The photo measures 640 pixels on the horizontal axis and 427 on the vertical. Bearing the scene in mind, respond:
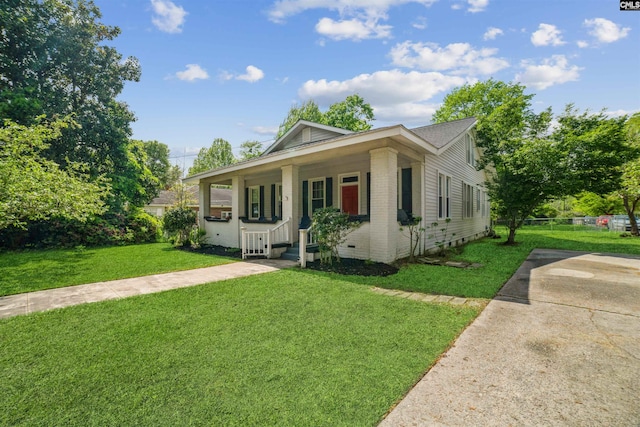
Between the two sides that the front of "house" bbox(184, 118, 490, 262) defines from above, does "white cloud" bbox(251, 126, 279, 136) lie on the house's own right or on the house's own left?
on the house's own right

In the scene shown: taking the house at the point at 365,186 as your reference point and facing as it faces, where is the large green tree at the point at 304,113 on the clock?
The large green tree is roughly at 4 o'clock from the house.

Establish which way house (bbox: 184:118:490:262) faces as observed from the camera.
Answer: facing the viewer and to the left of the viewer

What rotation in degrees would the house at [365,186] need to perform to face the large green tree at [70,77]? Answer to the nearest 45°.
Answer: approximately 45° to its right

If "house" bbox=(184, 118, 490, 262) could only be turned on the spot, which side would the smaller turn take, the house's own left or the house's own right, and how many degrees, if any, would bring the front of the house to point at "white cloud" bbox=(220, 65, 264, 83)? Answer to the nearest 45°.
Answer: approximately 90° to the house's own right
